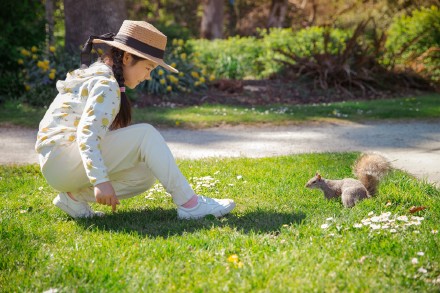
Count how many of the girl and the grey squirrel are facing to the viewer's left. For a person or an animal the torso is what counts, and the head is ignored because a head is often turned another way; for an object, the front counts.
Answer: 1

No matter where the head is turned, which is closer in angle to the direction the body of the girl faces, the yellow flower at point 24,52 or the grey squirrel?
the grey squirrel

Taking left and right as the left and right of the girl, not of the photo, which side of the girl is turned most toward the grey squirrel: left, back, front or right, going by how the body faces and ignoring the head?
front

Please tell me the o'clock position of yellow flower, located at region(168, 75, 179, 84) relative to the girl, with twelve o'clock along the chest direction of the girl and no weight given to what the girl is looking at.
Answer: The yellow flower is roughly at 9 o'clock from the girl.

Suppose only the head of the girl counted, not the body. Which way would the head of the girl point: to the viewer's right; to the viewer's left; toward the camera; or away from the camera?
to the viewer's right

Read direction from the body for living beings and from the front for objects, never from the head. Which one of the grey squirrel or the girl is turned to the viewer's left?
the grey squirrel

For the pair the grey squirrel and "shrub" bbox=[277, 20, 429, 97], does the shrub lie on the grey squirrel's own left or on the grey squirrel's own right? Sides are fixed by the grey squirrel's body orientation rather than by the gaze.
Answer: on the grey squirrel's own right

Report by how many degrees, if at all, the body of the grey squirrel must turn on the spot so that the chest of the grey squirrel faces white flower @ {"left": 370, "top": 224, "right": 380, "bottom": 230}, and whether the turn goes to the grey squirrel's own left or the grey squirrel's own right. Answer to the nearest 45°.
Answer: approximately 90° to the grey squirrel's own left

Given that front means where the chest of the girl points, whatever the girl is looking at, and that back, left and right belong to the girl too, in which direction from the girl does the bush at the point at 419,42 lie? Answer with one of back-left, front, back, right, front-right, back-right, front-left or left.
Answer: front-left

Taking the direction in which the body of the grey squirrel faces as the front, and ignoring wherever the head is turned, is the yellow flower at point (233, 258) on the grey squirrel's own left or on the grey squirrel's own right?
on the grey squirrel's own left

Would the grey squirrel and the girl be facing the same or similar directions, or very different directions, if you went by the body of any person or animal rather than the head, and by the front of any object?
very different directions

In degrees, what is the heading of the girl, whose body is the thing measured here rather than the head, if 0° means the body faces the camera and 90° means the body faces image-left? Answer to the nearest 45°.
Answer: approximately 270°

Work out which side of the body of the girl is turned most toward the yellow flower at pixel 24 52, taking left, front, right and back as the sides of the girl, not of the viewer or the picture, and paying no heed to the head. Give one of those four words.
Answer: left

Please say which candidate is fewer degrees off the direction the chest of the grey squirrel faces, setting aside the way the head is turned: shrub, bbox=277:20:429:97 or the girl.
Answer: the girl

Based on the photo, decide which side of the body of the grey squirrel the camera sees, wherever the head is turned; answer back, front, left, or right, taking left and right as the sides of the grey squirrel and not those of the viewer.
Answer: left

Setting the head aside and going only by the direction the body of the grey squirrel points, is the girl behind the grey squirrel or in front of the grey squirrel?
in front
